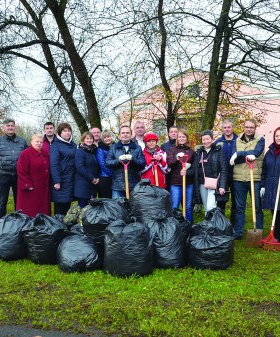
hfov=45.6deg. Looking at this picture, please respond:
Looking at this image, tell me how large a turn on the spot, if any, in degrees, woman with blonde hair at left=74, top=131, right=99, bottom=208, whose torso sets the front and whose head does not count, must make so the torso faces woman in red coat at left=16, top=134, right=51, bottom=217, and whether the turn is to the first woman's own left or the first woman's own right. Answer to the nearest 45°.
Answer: approximately 135° to the first woman's own right

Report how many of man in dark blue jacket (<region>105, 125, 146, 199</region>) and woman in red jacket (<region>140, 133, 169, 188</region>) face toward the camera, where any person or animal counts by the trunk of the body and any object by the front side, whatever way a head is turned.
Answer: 2

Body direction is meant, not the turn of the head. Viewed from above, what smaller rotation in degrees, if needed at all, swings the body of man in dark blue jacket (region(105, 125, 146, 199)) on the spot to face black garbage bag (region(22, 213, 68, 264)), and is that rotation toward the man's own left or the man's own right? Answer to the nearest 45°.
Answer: approximately 45° to the man's own right

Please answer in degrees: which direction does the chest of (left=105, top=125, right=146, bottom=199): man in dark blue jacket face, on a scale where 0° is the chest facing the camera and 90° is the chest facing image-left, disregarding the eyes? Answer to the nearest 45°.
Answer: approximately 0°

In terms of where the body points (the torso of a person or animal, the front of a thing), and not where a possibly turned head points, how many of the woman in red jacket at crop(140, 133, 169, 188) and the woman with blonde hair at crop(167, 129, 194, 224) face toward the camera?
2

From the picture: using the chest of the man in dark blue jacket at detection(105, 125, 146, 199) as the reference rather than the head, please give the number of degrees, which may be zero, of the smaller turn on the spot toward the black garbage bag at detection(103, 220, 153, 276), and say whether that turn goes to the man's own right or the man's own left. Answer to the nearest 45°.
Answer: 0° — they already face it
